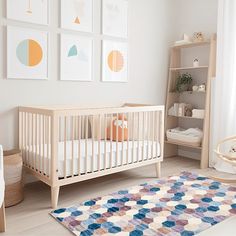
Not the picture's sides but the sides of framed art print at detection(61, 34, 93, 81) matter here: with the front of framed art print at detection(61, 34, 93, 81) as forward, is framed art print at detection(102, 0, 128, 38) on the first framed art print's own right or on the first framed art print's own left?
on the first framed art print's own left

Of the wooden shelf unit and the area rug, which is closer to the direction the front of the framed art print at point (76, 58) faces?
the area rug

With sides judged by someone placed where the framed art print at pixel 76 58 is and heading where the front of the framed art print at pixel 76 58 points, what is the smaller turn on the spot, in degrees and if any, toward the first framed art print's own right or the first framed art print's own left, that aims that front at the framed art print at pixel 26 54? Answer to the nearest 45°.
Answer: approximately 90° to the first framed art print's own right

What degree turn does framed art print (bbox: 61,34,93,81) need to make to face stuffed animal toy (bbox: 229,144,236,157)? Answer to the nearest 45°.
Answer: approximately 45° to its left

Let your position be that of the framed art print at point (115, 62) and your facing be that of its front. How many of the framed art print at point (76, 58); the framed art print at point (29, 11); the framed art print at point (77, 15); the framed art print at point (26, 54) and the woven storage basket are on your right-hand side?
5

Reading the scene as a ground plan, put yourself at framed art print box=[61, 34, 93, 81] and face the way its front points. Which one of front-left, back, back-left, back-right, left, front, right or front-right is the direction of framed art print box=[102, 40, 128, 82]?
left

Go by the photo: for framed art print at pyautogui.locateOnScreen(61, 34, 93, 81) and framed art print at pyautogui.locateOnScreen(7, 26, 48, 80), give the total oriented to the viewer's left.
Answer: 0

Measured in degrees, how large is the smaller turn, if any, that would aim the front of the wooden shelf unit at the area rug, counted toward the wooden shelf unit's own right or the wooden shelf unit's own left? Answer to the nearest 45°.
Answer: approximately 45° to the wooden shelf unit's own left

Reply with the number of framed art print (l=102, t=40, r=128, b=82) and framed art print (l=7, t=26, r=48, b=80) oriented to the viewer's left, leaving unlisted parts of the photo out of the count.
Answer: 0

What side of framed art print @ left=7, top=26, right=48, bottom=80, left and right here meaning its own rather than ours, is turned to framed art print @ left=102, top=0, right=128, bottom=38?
left

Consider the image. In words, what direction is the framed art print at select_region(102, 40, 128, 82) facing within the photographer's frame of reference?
facing the viewer and to the right of the viewer

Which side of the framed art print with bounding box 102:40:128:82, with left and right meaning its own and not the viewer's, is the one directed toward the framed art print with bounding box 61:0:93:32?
right

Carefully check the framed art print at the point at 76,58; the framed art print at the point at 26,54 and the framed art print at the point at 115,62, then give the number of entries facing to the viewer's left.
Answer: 0

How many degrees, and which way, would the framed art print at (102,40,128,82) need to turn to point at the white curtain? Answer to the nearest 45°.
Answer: approximately 45° to its left
